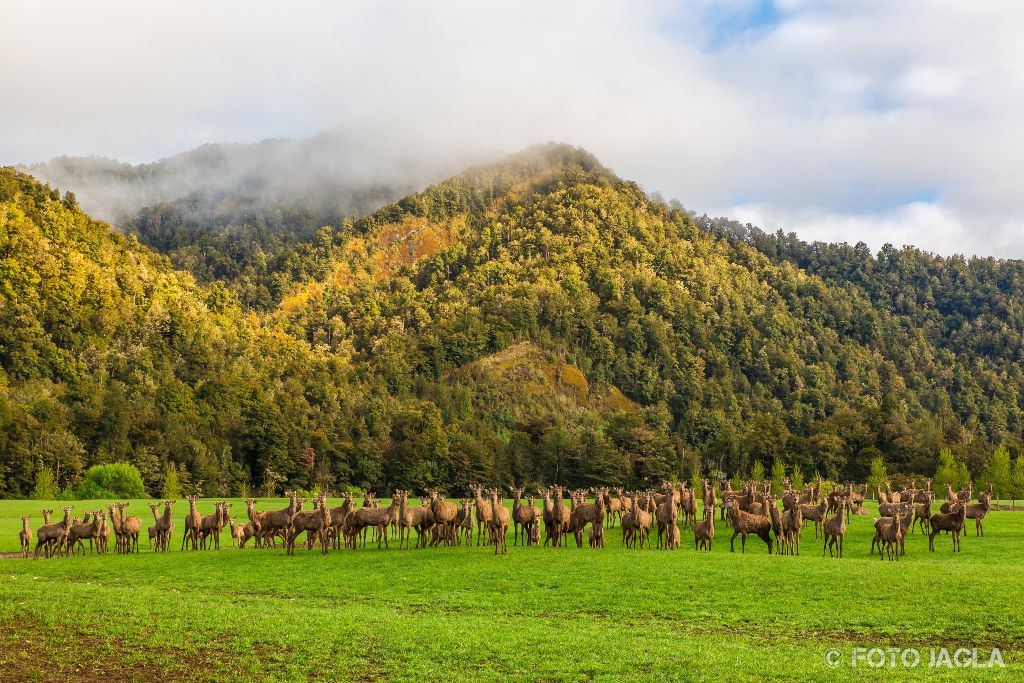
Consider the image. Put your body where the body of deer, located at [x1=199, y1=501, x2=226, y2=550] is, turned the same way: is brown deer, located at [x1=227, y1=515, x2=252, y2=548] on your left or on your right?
on your left

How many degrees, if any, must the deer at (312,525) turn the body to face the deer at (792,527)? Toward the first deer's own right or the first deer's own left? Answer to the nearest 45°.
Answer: approximately 45° to the first deer's own left

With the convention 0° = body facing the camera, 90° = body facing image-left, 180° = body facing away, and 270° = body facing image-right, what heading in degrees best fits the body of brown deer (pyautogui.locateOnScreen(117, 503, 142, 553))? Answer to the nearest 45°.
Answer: approximately 45°

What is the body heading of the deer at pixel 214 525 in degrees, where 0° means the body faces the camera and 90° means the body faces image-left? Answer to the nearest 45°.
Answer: approximately 315°

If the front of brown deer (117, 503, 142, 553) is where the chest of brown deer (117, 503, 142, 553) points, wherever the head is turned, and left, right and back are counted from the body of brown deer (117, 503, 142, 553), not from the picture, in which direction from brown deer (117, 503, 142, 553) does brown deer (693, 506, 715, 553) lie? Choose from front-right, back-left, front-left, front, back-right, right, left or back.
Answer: left
